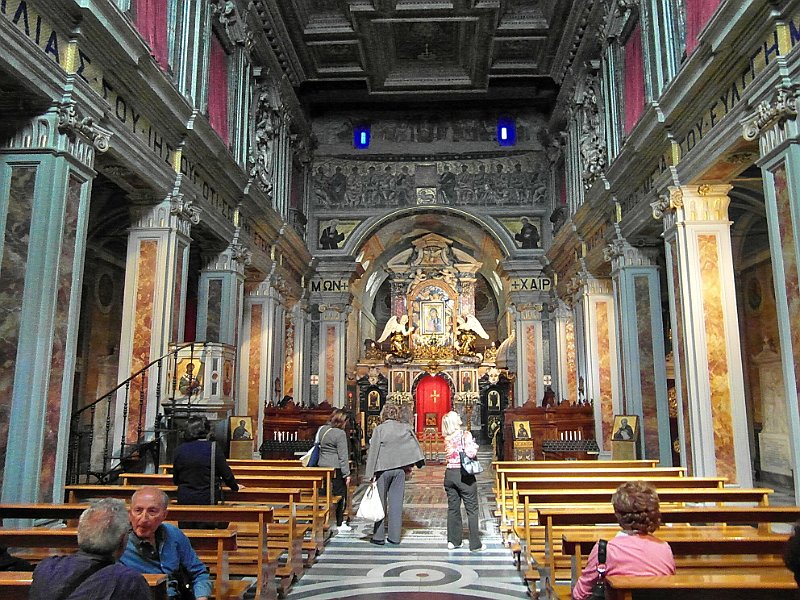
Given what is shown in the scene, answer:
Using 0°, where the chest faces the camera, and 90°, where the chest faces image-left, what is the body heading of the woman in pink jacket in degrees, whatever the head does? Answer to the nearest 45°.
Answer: approximately 180°

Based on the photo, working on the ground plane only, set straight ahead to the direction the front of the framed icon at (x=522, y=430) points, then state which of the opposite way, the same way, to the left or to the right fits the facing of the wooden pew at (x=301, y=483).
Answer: the opposite way

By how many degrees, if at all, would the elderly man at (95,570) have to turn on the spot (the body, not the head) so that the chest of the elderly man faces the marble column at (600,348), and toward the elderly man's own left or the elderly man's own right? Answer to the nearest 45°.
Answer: approximately 45° to the elderly man's own right

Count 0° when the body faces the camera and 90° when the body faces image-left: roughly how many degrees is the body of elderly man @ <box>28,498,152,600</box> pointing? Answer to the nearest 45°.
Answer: approximately 180°

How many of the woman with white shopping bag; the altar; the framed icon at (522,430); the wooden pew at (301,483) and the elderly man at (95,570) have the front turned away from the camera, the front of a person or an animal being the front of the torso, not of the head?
3

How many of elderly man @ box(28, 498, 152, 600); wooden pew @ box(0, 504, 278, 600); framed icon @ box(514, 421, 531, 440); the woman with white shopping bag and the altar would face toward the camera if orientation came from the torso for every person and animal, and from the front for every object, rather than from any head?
2

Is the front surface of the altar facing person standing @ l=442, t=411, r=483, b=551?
yes

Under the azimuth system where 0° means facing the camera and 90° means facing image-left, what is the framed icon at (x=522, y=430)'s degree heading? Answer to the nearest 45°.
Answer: approximately 0°

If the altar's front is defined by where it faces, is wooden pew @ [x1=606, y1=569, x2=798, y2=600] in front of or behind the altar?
in front

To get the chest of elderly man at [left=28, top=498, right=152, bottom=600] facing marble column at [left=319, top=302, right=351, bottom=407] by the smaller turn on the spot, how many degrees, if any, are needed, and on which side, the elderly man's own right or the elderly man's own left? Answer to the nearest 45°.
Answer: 0° — they already face it

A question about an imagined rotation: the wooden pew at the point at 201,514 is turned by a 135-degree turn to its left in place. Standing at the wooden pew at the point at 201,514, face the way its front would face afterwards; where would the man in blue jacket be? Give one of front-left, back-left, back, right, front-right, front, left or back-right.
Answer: front-left

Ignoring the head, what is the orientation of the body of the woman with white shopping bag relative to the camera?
away from the camera

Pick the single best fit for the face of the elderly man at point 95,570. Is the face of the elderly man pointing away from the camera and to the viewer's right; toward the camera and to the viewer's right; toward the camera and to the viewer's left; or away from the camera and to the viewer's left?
away from the camera and to the viewer's right

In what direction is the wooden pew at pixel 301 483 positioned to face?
away from the camera
